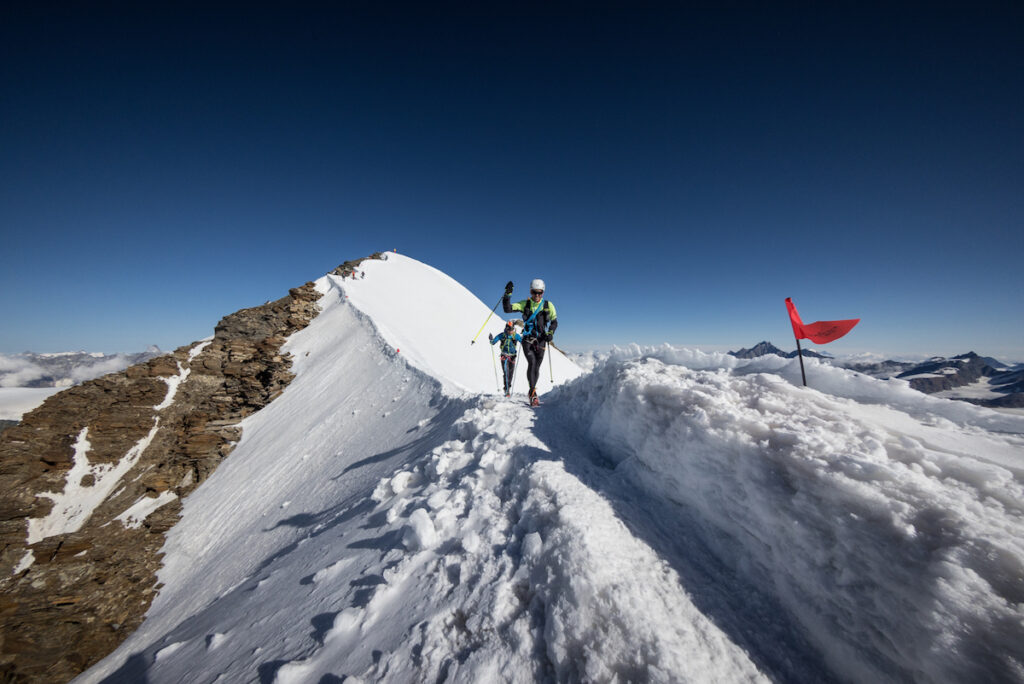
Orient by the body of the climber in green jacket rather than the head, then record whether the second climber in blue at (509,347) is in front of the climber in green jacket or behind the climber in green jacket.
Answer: behind

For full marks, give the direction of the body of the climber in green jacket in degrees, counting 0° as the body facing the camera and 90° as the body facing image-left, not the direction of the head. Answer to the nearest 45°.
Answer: approximately 0°

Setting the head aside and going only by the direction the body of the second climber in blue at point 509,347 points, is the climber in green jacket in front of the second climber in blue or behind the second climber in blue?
in front

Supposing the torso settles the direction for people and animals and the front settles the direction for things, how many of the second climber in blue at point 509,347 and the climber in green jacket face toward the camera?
2

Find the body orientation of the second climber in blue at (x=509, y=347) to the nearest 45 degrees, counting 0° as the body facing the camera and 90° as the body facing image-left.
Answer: approximately 0°

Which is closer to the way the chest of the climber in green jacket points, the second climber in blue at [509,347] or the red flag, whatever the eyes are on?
the red flag

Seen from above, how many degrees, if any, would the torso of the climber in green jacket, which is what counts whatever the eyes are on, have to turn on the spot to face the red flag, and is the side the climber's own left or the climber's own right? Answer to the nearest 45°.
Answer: approximately 45° to the climber's own left

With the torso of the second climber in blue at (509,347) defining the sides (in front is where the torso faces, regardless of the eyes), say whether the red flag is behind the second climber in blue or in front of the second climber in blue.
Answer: in front
